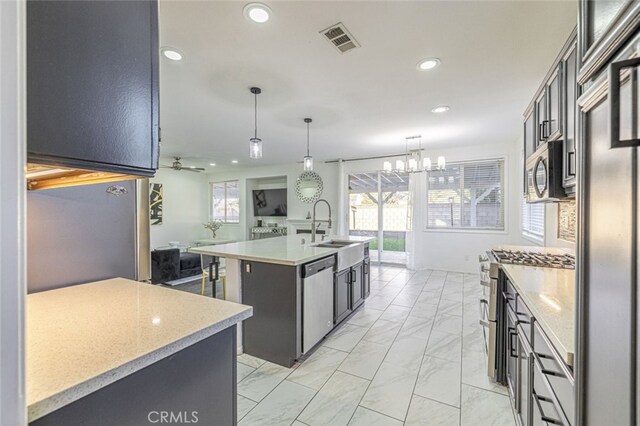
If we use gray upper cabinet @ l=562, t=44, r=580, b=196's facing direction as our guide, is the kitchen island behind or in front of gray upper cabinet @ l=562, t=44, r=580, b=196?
in front

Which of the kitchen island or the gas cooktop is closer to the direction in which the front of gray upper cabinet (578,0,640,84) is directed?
the kitchen island

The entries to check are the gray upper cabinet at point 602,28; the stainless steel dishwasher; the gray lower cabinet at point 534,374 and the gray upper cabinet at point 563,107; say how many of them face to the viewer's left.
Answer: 3

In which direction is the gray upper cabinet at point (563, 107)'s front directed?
to the viewer's left

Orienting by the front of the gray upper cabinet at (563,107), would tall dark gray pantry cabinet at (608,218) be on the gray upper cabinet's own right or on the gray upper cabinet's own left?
on the gray upper cabinet's own left

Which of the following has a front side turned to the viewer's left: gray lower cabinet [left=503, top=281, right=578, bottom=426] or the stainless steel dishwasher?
the gray lower cabinet

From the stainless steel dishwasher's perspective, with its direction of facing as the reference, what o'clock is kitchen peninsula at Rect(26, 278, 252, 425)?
The kitchen peninsula is roughly at 2 o'clock from the stainless steel dishwasher.

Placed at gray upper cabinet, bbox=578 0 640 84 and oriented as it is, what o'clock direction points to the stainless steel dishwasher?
The stainless steel dishwasher is roughly at 1 o'clock from the gray upper cabinet.

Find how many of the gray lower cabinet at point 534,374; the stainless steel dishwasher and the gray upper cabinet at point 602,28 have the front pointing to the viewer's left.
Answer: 2

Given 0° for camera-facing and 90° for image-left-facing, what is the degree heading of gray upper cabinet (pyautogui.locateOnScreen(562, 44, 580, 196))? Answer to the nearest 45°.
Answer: approximately 90°

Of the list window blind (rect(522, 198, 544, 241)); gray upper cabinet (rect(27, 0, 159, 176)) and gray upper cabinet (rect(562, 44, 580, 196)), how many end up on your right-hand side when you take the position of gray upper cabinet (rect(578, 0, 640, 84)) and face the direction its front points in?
2

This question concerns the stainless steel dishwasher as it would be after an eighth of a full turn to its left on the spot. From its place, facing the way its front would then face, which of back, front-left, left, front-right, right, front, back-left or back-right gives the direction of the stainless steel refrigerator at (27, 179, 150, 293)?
back-right
